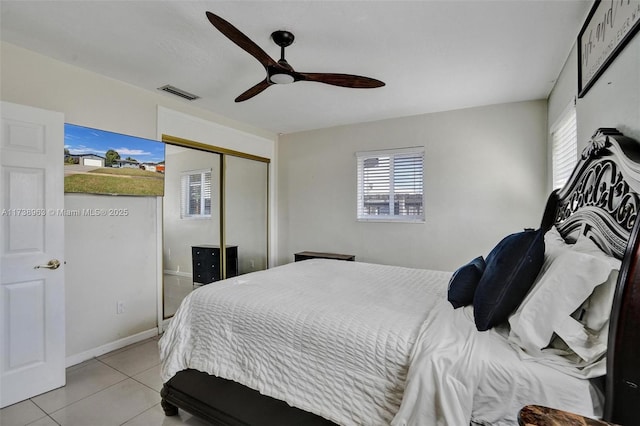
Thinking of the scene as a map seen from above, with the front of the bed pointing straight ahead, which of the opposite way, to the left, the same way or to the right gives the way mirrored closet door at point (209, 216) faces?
the opposite way

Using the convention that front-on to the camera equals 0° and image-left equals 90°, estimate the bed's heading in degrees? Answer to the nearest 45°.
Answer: approximately 90°

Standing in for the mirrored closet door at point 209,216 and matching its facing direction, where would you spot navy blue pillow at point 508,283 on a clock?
The navy blue pillow is roughly at 1 o'clock from the mirrored closet door.

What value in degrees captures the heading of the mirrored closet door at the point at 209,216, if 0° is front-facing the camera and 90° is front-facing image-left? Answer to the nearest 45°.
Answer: approximately 315°

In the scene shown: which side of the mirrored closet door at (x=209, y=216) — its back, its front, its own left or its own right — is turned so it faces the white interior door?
right

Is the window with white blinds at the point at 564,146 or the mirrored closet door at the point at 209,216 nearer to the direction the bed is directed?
the mirrored closet door

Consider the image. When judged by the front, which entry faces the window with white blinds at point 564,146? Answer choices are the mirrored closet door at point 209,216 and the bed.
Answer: the mirrored closet door

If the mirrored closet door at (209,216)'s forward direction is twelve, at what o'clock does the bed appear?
The bed is roughly at 1 o'clock from the mirrored closet door.

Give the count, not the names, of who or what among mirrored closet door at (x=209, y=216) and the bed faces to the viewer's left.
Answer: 1

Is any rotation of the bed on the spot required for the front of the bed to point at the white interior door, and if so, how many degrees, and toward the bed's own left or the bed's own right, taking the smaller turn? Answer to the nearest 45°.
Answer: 0° — it already faces it
